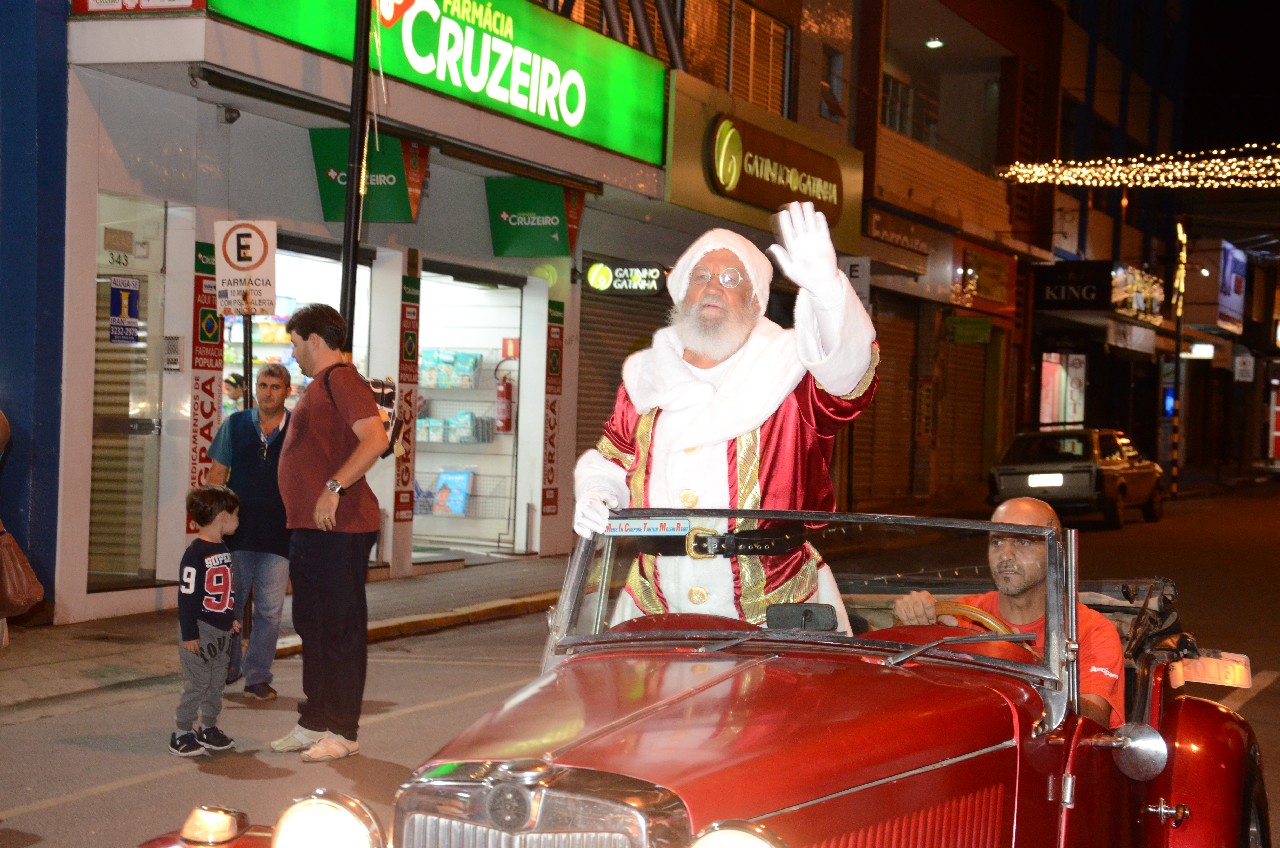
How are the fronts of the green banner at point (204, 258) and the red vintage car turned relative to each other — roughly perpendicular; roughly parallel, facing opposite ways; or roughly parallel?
roughly perpendicular

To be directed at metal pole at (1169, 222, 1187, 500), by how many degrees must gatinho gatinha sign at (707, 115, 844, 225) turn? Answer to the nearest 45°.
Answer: approximately 90° to its left

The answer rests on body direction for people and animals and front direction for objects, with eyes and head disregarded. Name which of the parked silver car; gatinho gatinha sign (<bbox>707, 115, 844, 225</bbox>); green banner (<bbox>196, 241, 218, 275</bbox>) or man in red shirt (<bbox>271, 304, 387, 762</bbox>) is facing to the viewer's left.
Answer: the man in red shirt

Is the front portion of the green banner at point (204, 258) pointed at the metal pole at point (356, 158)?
yes

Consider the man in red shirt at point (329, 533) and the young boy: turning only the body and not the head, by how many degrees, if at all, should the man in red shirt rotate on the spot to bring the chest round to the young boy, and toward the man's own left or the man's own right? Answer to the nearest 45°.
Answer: approximately 45° to the man's own right

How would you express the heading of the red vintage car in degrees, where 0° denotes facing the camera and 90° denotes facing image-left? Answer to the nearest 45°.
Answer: approximately 45°

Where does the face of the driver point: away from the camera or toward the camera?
toward the camera

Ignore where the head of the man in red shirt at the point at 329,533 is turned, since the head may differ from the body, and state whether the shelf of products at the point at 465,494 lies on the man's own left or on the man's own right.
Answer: on the man's own right

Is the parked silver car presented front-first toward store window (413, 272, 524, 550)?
no

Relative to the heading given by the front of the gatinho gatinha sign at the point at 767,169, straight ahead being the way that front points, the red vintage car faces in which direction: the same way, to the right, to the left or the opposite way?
to the right

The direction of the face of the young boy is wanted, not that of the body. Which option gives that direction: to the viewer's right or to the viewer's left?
to the viewer's right

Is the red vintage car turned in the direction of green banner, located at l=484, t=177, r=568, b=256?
no

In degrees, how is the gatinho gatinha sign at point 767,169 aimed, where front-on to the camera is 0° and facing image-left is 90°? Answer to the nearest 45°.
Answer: approximately 315°

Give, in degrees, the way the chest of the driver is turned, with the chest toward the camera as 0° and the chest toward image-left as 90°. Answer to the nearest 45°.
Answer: approximately 45°

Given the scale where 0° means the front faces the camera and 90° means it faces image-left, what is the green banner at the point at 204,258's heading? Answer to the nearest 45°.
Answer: approximately 315°

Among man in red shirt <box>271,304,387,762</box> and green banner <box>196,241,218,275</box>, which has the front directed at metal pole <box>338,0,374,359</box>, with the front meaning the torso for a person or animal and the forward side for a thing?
the green banner

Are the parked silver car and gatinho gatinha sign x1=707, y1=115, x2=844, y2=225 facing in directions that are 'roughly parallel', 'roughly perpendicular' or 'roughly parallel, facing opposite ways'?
roughly perpendicular
